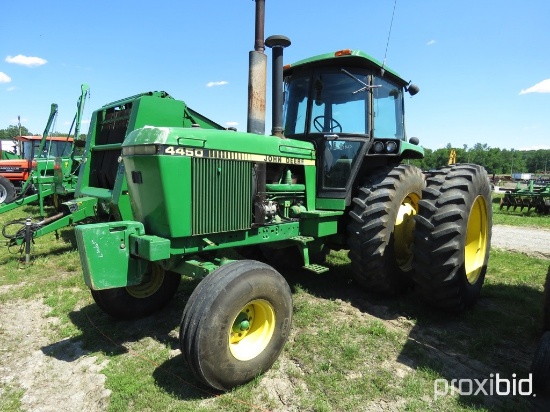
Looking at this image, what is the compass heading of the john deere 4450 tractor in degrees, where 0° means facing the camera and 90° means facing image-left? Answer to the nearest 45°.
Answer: approximately 45°

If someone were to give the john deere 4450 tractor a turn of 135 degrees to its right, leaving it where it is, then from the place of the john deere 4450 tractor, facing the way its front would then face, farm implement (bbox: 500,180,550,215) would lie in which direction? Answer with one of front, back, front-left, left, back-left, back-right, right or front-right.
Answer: front-right

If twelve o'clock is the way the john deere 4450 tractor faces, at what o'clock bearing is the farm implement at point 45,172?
The farm implement is roughly at 3 o'clock from the john deere 4450 tractor.
